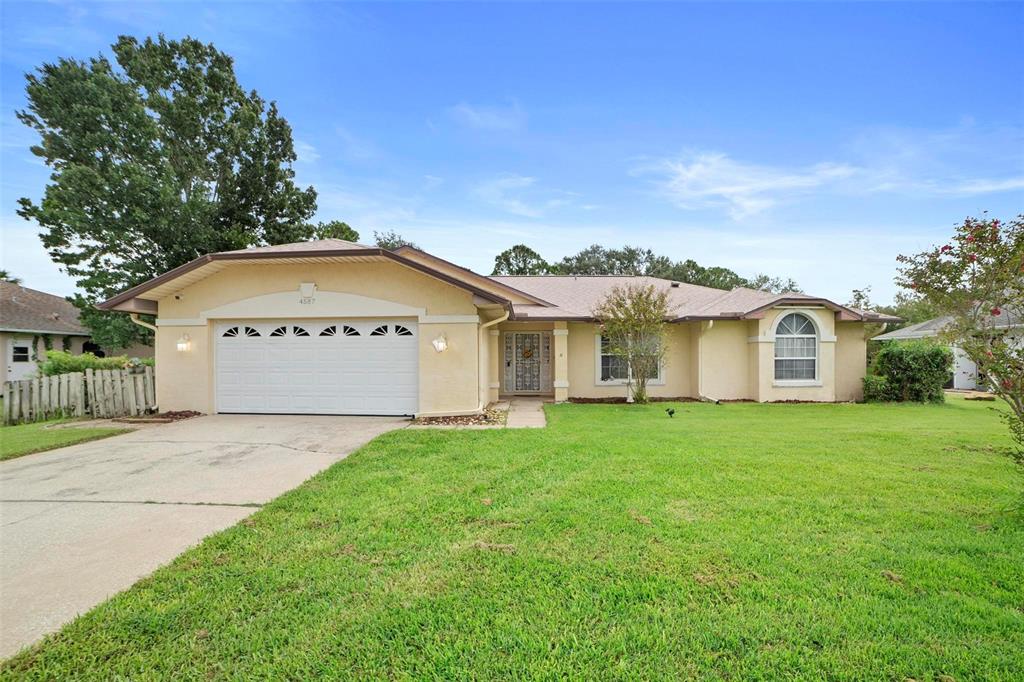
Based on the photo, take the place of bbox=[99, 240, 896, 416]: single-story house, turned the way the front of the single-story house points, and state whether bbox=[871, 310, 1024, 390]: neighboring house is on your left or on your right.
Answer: on your left

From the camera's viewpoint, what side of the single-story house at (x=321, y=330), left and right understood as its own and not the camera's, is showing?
front

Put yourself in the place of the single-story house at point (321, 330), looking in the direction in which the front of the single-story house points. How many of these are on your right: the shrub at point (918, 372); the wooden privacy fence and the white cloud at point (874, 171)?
1

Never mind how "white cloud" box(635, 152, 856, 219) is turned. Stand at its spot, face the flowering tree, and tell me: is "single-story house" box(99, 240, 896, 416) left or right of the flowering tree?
right

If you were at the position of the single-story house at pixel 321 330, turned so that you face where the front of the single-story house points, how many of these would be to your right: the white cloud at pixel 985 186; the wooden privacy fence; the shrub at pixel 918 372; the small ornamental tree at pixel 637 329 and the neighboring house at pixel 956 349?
1

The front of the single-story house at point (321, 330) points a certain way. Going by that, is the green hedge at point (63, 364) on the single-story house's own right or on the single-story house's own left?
on the single-story house's own right

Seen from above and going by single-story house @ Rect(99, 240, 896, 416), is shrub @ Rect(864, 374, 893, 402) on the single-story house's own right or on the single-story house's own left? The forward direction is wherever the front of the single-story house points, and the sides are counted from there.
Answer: on the single-story house's own left

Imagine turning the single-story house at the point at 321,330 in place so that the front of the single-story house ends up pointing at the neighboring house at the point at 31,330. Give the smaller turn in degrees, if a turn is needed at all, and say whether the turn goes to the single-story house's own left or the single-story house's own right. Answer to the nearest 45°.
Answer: approximately 135° to the single-story house's own right

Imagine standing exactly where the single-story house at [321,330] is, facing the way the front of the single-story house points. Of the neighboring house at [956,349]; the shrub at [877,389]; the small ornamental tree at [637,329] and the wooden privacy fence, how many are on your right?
1

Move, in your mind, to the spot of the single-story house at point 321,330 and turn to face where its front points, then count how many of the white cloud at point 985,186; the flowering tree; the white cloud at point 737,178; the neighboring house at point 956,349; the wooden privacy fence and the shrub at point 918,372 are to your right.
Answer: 1
